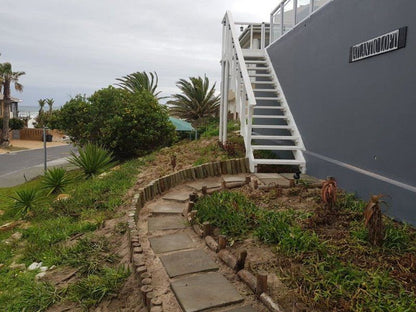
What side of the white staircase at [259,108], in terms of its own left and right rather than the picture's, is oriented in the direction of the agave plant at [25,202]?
right

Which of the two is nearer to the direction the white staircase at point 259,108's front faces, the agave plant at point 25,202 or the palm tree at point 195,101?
the agave plant

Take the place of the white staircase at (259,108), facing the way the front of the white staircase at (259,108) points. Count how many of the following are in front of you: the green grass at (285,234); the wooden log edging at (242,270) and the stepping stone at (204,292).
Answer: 3

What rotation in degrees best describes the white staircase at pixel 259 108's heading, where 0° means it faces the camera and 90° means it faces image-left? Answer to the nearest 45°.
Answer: approximately 0°

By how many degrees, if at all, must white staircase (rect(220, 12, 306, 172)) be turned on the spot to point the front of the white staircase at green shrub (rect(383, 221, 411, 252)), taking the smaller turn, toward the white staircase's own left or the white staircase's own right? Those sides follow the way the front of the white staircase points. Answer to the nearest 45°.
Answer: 0° — it already faces it

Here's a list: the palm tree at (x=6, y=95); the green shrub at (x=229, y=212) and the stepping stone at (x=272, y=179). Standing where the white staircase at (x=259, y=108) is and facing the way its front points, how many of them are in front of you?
2

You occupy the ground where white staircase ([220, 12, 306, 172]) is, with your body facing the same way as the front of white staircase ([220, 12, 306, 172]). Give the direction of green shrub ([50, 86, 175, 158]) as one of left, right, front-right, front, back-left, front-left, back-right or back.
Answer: back-right

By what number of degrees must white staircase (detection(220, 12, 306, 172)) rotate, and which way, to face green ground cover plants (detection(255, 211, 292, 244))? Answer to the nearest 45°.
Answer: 0° — it already faces it

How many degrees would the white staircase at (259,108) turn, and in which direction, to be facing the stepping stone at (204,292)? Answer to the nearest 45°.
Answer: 0° — it already faces it

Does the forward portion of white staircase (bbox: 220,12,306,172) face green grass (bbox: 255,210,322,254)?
yes
